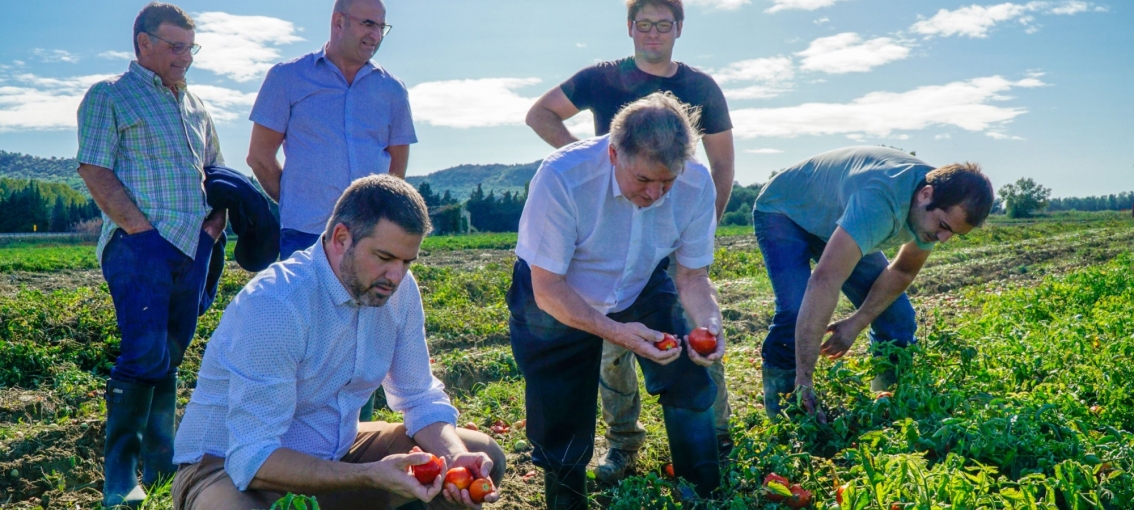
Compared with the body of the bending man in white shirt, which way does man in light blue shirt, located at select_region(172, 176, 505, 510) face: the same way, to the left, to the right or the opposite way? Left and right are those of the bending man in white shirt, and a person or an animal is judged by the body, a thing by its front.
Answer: the same way

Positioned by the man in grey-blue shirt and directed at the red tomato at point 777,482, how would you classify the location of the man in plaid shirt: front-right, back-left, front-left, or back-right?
front-right

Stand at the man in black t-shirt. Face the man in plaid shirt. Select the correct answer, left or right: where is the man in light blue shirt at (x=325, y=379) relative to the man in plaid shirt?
left

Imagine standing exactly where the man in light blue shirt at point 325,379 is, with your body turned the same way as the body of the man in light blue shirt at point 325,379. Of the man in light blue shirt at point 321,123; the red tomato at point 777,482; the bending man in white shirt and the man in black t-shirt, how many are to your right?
0

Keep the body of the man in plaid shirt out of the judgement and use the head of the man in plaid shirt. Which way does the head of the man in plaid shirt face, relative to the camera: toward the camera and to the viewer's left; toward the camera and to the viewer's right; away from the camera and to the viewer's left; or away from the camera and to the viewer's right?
toward the camera and to the viewer's right

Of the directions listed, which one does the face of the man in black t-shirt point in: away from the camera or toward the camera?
toward the camera

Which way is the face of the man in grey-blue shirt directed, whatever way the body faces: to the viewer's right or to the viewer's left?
to the viewer's right

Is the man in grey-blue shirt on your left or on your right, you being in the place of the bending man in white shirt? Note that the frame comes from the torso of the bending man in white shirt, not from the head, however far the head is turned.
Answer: on your left

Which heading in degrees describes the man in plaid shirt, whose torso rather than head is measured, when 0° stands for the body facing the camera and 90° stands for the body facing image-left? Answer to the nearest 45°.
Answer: approximately 315°

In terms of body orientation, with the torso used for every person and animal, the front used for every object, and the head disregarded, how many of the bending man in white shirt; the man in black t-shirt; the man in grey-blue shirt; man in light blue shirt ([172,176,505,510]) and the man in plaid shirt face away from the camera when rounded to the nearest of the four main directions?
0

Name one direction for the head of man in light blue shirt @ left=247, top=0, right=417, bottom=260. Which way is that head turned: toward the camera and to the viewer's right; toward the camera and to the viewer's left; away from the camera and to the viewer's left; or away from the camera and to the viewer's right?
toward the camera and to the viewer's right

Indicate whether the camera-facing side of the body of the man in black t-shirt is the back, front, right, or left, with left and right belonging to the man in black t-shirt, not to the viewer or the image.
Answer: front
